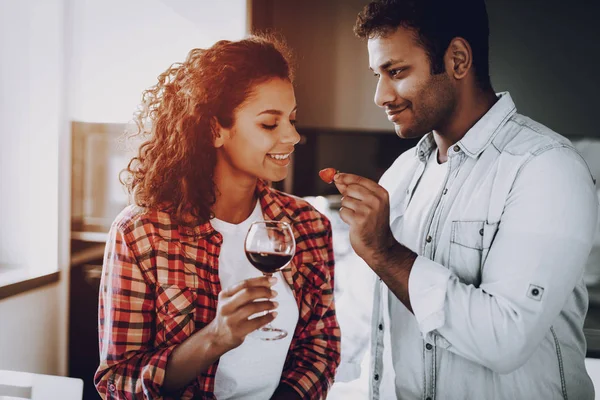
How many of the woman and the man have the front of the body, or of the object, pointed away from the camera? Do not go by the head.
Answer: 0

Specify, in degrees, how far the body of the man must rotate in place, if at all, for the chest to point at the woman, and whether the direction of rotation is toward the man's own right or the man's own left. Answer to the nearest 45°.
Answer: approximately 45° to the man's own right

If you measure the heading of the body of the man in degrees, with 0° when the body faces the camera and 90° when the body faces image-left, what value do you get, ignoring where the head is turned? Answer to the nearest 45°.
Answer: approximately 45°

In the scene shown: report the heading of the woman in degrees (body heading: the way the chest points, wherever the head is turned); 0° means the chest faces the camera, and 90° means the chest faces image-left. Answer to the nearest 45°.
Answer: approximately 315°
